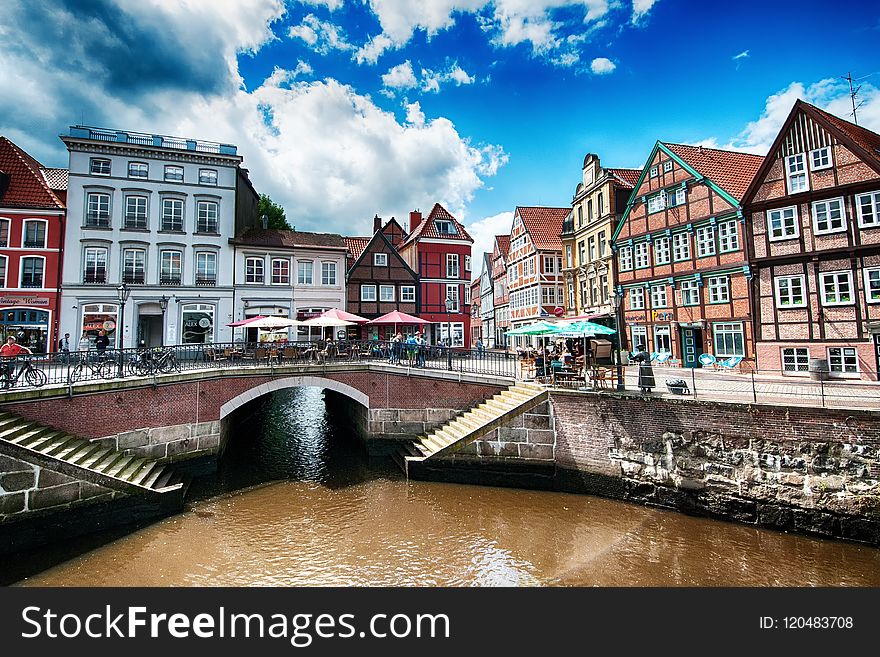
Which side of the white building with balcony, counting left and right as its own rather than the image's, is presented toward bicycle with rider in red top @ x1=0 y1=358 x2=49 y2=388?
front

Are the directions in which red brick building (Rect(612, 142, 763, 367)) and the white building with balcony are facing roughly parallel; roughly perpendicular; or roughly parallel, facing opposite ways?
roughly perpendicular

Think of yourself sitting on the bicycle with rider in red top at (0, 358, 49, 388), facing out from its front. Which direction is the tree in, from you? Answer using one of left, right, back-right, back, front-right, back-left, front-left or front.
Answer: front-left

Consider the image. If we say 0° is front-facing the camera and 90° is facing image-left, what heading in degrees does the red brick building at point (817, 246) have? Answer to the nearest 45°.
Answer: approximately 45°

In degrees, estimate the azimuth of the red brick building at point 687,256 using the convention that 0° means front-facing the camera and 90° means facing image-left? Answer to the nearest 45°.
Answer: approximately 45°

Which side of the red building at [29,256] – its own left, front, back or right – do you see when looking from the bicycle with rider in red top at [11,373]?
front

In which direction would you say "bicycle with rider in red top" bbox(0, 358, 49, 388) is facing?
to the viewer's right

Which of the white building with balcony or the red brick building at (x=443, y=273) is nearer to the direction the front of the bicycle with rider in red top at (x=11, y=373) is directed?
the red brick building

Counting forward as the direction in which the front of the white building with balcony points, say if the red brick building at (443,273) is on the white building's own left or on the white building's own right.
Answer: on the white building's own left

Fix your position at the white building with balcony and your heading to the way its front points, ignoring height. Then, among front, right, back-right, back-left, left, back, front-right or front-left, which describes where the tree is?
back-left

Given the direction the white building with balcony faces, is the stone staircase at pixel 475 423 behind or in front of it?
in front

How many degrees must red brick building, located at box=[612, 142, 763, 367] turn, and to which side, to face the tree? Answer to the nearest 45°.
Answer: approximately 45° to its right
